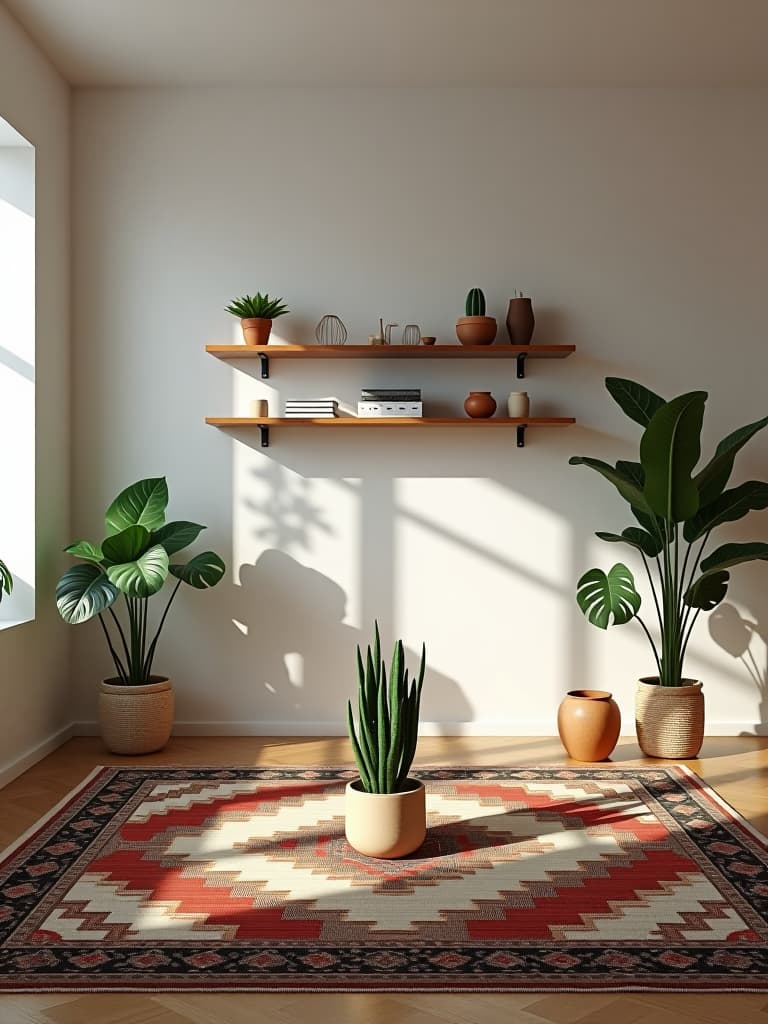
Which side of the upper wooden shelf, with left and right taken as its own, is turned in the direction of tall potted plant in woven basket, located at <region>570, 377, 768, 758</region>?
left

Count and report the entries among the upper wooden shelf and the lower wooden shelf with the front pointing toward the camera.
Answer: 2

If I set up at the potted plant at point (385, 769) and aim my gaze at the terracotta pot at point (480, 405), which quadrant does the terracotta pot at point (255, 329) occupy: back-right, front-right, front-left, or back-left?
front-left

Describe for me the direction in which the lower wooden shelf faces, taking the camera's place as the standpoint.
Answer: facing the viewer

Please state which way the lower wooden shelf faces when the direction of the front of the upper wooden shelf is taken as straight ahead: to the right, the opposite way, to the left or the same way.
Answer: the same way

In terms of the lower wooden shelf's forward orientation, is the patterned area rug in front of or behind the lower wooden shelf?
in front

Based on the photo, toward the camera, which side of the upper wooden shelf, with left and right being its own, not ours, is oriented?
front

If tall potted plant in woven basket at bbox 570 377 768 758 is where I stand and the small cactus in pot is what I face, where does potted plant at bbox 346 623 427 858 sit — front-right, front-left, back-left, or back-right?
front-left
